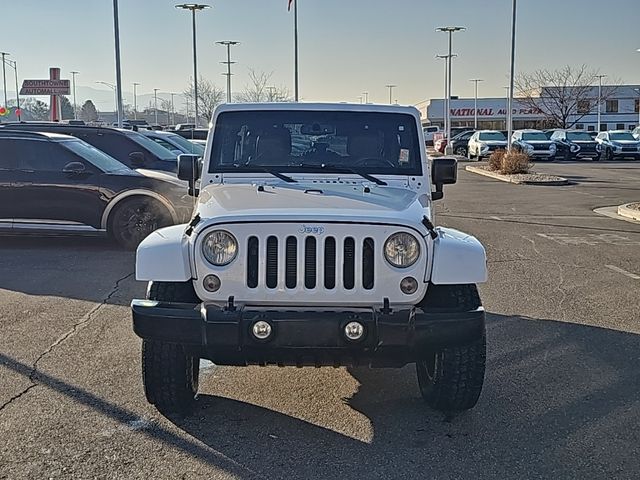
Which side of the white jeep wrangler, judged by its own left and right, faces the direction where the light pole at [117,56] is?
back

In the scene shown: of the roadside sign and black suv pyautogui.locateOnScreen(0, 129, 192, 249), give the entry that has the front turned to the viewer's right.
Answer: the black suv

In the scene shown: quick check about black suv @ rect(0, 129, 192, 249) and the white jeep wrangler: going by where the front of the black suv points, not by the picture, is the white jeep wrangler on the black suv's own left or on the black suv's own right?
on the black suv's own right

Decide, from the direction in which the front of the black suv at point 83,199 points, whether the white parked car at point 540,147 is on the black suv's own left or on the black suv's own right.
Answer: on the black suv's own left

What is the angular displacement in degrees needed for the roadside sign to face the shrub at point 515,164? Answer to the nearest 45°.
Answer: approximately 45° to its left

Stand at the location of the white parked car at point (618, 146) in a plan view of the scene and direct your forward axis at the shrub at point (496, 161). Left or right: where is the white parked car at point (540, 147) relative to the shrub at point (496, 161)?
right

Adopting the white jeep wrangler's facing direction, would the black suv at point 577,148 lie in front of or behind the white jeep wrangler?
behind

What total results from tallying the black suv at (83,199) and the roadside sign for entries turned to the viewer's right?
1

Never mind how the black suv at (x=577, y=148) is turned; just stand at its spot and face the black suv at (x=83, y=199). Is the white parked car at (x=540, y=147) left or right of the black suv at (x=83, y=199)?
right

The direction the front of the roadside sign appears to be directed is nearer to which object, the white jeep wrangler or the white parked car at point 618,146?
the white jeep wrangler

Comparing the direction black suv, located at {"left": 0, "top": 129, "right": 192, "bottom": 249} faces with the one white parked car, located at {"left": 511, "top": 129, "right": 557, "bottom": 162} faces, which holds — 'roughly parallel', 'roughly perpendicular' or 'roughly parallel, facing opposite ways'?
roughly perpendicular

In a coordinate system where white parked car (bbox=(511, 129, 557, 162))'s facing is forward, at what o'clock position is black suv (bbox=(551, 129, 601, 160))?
The black suv is roughly at 9 o'clock from the white parked car.

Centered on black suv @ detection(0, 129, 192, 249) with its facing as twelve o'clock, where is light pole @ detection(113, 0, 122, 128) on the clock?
The light pole is roughly at 9 o'clock from the black suv.

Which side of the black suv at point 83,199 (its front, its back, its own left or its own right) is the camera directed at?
right

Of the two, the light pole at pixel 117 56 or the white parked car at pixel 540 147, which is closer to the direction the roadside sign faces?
the light pole

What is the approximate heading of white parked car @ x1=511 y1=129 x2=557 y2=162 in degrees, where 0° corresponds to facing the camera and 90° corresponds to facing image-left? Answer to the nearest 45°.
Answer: approximately 315°

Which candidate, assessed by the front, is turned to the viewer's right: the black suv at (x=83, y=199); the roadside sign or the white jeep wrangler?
the black suv

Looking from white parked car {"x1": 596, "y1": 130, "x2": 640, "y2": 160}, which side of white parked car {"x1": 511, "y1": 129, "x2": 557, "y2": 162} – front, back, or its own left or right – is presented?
left
